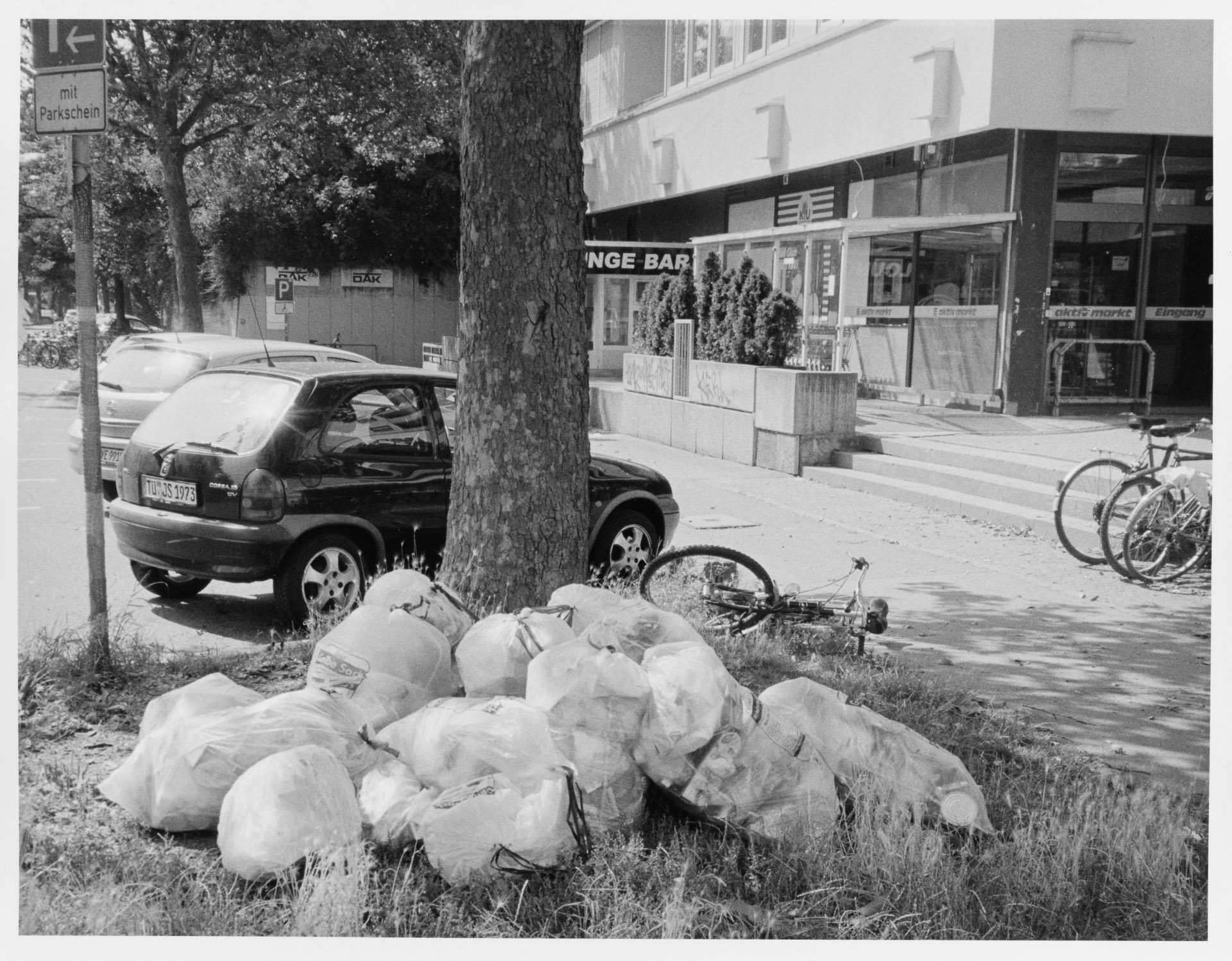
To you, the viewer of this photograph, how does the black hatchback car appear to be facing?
facing away from the viewer and to the right of the viewer

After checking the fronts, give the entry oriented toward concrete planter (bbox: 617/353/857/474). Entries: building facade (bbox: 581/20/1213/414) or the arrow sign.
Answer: the building facade

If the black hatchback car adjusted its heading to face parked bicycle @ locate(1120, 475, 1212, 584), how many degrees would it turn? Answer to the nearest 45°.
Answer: approximately 45° to its right

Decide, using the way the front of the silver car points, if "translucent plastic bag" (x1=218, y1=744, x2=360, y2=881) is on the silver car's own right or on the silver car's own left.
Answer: on the silver car's own right

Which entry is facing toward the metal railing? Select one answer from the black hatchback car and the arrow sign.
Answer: the black hatchback car

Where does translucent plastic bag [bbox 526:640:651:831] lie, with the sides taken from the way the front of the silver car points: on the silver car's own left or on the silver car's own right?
on the silver car's own right

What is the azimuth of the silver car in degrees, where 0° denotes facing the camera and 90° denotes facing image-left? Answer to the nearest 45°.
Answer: approximately 225°

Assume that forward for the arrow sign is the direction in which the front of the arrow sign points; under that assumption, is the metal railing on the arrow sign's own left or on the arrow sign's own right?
on the arrow sign's own left
